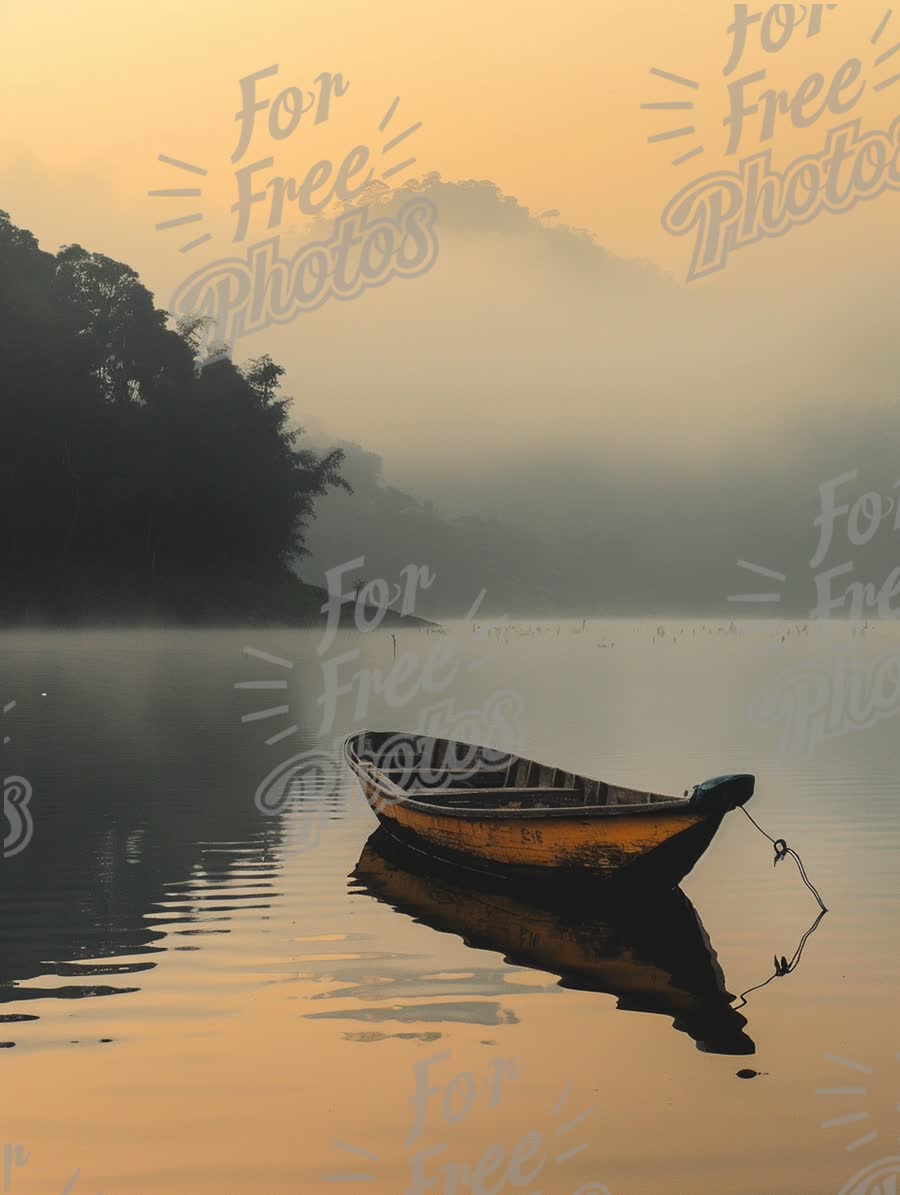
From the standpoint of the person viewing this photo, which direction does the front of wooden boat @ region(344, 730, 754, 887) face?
facing the viewer and to the right of the viewer
